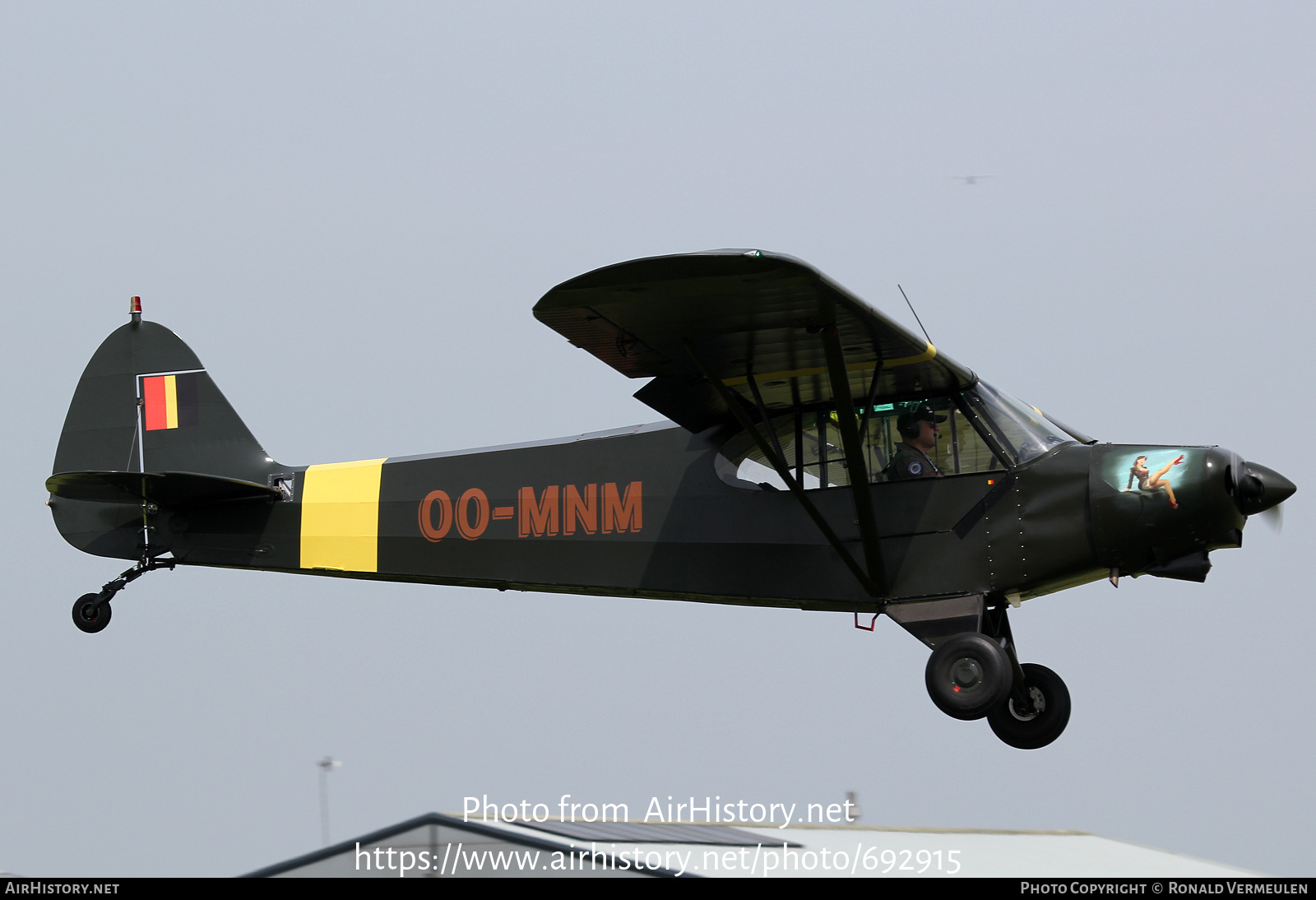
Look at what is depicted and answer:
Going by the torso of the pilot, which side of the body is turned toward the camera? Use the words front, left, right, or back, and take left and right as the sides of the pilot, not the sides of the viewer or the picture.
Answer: right

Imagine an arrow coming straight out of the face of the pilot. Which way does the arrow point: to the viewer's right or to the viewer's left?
to the viewer's right

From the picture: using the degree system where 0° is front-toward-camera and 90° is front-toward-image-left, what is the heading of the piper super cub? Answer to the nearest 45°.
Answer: approximately 270°
